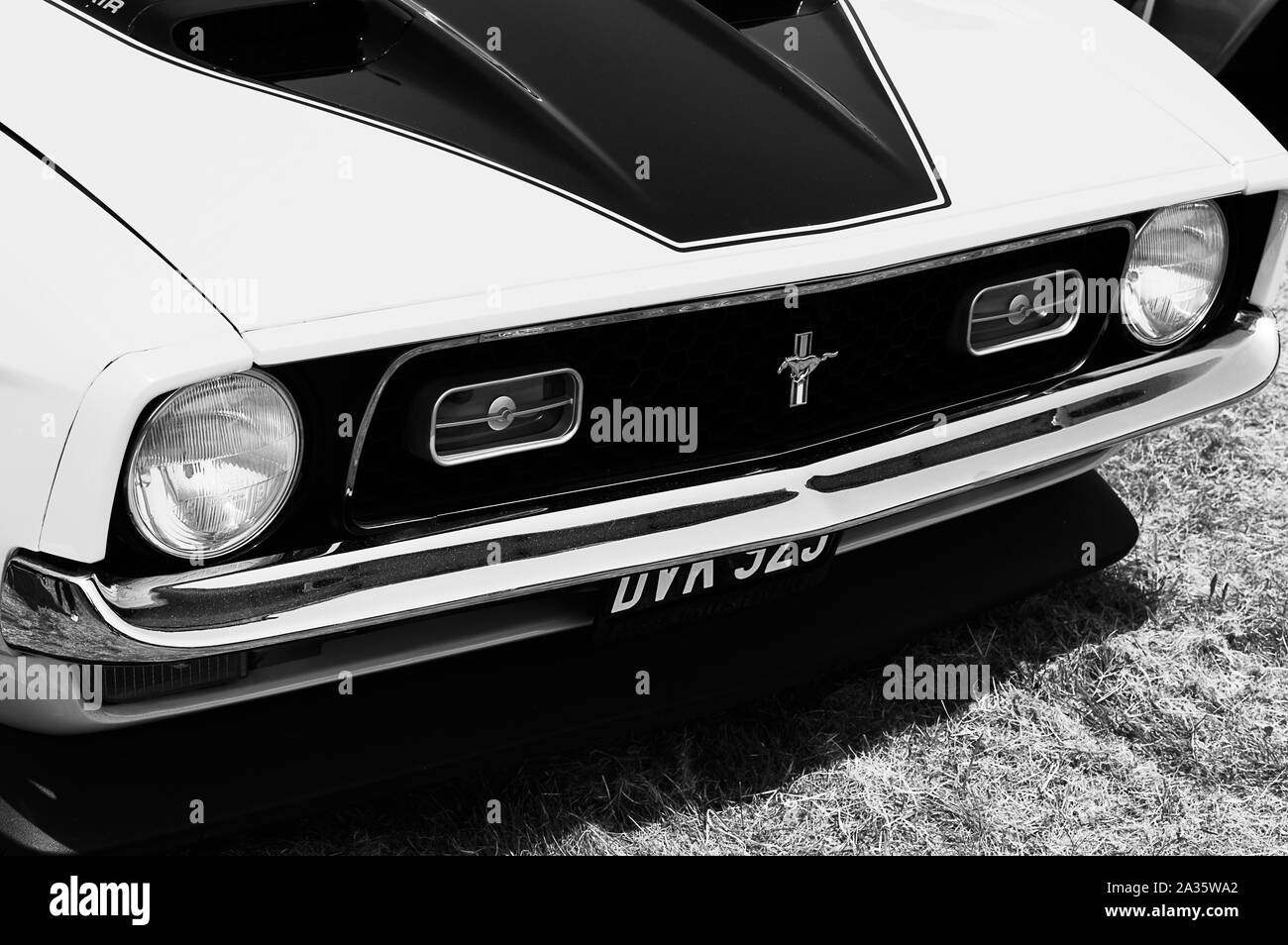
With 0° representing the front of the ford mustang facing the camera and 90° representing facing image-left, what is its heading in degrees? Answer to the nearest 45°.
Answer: approximately 315°
